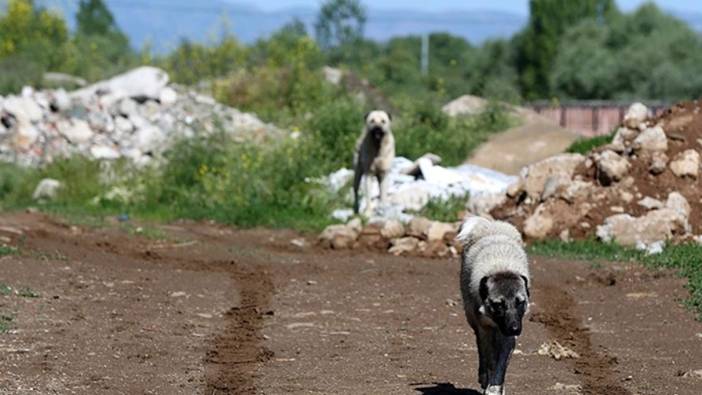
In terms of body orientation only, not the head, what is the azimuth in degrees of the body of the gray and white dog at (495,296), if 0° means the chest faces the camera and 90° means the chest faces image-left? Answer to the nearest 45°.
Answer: approximately 0°

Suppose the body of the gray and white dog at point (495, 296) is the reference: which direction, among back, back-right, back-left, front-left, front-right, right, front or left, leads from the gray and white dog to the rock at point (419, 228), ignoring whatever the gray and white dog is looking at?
back

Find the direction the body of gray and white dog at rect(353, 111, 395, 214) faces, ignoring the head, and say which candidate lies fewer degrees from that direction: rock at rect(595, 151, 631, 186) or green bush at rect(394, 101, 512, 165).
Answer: the rock

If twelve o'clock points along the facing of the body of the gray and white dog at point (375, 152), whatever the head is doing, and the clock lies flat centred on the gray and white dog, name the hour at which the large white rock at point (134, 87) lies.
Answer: The large white rock is roughly at 5 o'clock from the gray and white dog.

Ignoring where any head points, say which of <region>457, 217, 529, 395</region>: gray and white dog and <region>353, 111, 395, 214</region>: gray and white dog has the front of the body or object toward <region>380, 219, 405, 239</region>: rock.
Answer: <region>353, 111, 395, 214</region>: gray and white dog

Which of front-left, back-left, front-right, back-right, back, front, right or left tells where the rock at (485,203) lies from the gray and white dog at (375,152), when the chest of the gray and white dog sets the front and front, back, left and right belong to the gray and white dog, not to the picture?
front-left

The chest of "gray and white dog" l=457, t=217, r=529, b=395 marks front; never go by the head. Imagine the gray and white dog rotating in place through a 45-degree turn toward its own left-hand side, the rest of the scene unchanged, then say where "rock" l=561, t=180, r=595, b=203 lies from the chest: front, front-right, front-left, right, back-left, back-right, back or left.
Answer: back-left

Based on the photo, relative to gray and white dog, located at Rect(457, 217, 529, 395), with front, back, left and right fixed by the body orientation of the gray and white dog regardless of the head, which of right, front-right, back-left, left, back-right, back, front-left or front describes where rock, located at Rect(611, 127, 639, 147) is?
back

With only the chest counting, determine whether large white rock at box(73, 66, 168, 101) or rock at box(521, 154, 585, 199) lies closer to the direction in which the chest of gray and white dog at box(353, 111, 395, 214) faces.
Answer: the rock

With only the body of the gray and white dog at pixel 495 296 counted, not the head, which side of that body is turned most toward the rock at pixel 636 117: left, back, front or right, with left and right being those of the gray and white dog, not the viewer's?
back

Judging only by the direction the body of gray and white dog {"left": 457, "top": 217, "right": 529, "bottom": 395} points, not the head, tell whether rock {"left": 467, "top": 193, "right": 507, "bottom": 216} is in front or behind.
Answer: behind

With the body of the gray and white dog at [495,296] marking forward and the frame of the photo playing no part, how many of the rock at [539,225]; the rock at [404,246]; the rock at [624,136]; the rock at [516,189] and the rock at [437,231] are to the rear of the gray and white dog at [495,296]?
5

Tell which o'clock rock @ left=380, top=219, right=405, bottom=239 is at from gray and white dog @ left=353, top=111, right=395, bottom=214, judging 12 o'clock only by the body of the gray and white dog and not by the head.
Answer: The rock is roughly at 12 o'clock from the gray and white dog.

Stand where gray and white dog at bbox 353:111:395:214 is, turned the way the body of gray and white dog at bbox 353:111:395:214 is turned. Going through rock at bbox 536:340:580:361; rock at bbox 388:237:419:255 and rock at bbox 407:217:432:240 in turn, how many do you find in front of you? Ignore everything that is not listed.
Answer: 3

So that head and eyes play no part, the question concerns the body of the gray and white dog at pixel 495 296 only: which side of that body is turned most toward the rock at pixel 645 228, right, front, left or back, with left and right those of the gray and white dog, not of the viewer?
back

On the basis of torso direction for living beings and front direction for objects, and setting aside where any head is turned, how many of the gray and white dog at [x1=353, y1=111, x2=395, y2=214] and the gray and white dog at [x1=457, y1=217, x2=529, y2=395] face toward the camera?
2
